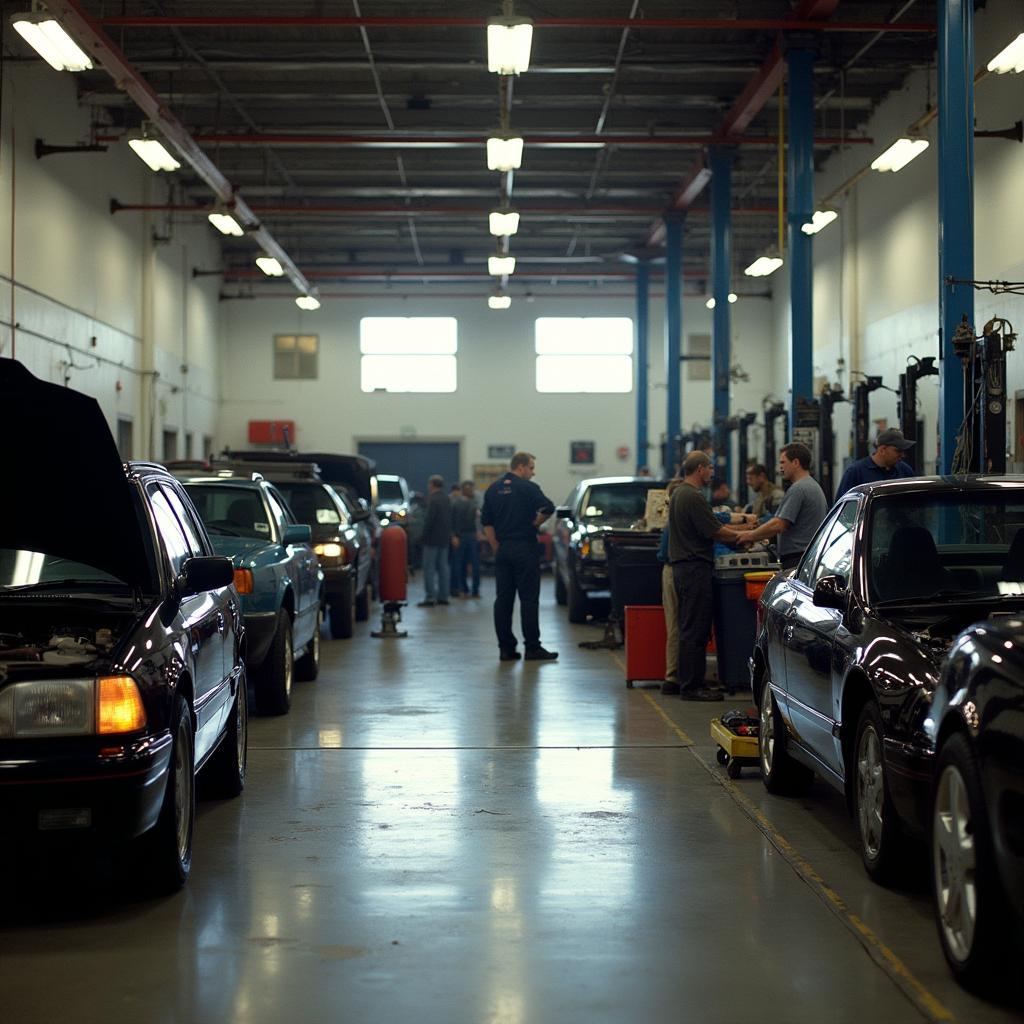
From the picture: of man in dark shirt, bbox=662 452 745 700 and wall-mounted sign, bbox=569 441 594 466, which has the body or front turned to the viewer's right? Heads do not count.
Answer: the man in dark shirt

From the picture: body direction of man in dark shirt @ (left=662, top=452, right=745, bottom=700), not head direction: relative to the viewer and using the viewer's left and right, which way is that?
facing to the right of the viewer

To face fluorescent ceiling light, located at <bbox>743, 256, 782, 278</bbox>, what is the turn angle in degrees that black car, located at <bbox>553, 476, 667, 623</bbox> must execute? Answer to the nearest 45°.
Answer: approximately 90° to its left

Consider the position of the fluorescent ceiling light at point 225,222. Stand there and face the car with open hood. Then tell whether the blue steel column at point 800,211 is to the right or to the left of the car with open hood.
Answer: left

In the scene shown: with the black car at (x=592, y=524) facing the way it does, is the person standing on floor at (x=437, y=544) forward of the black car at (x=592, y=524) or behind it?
behind

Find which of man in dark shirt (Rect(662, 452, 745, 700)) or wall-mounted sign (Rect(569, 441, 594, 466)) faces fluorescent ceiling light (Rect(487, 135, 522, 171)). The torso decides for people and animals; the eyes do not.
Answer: the wall-mounted sign

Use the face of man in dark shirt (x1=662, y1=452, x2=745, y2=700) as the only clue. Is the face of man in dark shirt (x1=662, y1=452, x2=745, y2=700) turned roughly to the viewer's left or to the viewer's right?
to the viewer's right

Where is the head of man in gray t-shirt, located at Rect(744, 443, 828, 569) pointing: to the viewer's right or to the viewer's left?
to the viewer's left

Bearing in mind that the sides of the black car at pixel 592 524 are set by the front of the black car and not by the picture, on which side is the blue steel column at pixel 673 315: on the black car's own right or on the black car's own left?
on the black car's own left

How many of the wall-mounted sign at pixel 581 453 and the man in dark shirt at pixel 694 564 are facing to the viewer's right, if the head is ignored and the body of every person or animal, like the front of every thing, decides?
1
